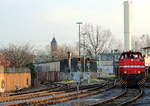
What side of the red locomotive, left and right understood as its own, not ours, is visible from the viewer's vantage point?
front

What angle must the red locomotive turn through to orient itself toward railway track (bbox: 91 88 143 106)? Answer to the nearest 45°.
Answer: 0° — it already faces it
